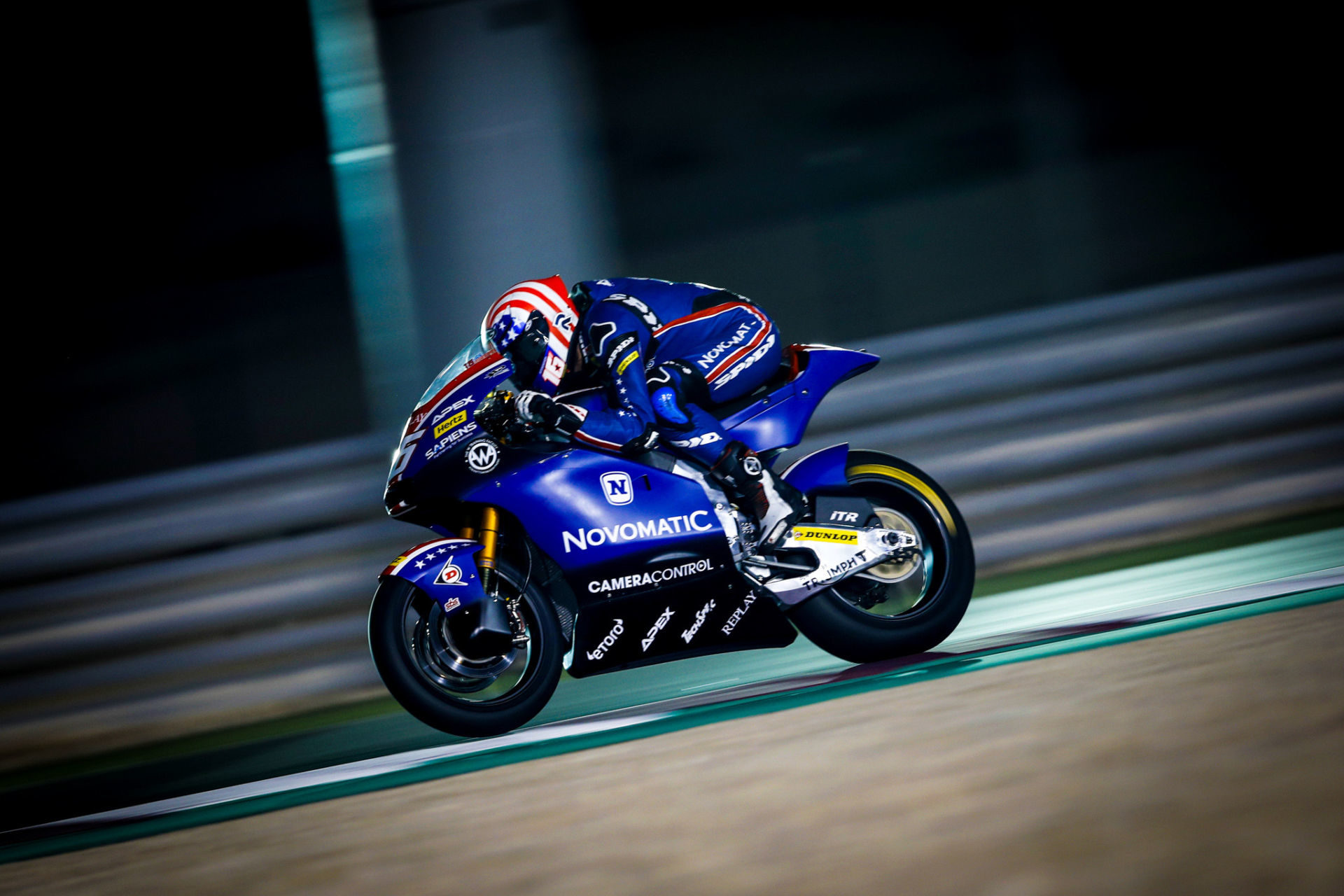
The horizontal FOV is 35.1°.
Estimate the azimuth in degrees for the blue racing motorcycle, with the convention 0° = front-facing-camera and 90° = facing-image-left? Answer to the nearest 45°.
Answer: approximately 90°

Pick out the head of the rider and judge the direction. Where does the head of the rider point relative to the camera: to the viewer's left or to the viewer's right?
to the viewer's left

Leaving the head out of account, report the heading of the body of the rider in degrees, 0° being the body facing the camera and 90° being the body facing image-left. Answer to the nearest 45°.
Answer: approximately 90°
